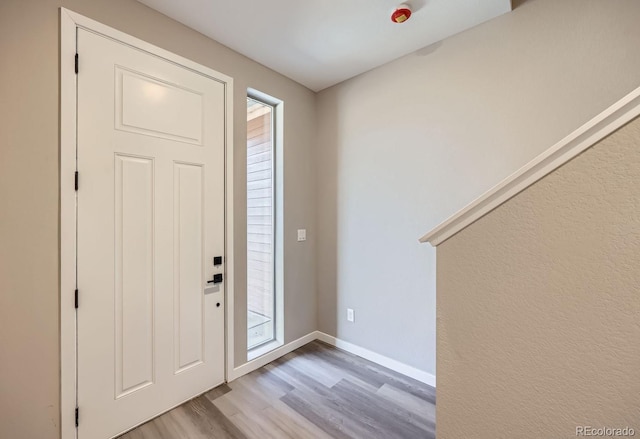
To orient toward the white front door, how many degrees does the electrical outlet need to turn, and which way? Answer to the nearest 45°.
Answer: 0° — it already faces it

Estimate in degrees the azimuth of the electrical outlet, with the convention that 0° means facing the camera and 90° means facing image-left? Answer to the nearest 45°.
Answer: approximately 45°

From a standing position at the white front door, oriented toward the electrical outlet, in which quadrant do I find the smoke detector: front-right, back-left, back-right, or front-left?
front-right
